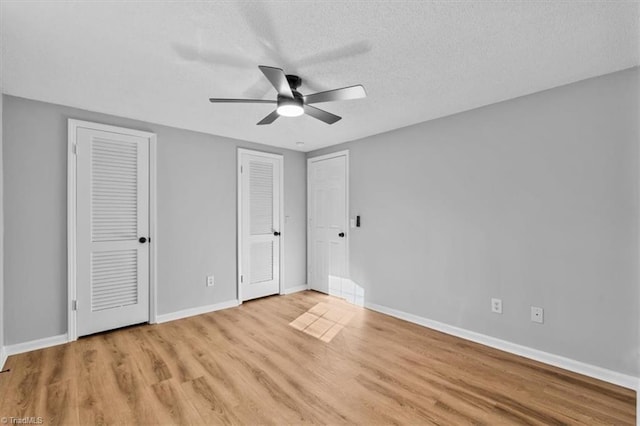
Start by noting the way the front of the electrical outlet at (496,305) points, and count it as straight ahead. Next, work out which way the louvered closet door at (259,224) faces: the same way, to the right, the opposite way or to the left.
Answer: to the left

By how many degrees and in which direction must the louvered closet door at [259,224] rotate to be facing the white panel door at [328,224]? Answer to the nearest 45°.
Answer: approximately 45° to its left

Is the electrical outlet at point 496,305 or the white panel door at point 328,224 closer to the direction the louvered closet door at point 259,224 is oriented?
the electrical outlet

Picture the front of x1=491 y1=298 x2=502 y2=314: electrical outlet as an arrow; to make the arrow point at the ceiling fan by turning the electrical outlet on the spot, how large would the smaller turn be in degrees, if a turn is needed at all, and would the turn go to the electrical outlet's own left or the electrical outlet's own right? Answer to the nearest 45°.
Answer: approximately 45° to the electrical outlet's own right

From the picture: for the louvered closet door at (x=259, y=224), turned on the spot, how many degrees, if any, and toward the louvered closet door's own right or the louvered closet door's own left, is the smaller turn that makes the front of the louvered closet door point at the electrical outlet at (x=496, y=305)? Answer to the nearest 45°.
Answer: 0° — it already faces it

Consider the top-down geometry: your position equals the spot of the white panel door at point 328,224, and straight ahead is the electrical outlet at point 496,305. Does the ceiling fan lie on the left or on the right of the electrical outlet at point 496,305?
right

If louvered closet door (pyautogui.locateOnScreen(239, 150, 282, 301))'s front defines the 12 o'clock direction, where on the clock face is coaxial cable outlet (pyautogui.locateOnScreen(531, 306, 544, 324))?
The coaxial cable outlet is roughly at 12 o'clock from the louvered closet door.

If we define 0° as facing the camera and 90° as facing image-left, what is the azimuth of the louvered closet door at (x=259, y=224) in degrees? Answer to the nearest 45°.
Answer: approximately 315°

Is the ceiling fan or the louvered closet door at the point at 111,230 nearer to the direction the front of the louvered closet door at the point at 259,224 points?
the ceiling fan

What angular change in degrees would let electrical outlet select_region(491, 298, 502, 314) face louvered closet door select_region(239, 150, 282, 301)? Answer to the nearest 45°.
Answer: approximately 90° to its right
